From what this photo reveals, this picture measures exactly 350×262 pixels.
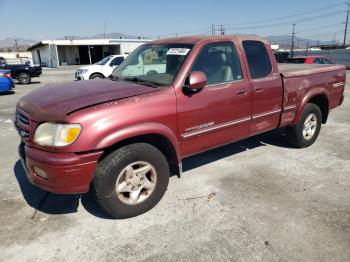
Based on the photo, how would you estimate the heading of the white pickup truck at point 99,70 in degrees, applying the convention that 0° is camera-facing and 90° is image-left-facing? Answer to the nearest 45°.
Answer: approximately 45°

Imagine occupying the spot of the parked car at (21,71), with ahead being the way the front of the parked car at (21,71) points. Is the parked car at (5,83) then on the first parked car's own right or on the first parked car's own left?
on the first parked car's own left

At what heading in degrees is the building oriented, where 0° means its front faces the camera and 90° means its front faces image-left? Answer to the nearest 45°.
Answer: approximately 0°

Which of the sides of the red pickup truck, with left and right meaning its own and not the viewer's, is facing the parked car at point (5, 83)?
right

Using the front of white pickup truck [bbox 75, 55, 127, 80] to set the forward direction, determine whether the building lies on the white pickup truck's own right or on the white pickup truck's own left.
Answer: on the white pickup truck's own right

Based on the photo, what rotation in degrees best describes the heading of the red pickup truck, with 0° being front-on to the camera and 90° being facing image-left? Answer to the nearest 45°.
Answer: approximately 45°
